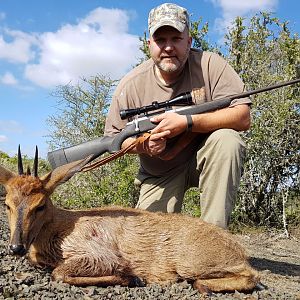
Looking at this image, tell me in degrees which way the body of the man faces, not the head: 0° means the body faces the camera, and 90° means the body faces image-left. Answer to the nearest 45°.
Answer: approximately 0°

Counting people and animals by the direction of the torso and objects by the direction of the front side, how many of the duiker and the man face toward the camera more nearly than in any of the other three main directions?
1

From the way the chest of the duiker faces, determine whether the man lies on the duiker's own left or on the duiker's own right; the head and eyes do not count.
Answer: on the duiker's own right

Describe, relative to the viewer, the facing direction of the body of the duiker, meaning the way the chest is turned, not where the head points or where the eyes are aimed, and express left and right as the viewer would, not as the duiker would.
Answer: facing to the left of the viewer

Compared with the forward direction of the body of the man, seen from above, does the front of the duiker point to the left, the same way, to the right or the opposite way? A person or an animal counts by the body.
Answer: to the right

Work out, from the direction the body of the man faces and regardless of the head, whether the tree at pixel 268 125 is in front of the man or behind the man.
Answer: behind
